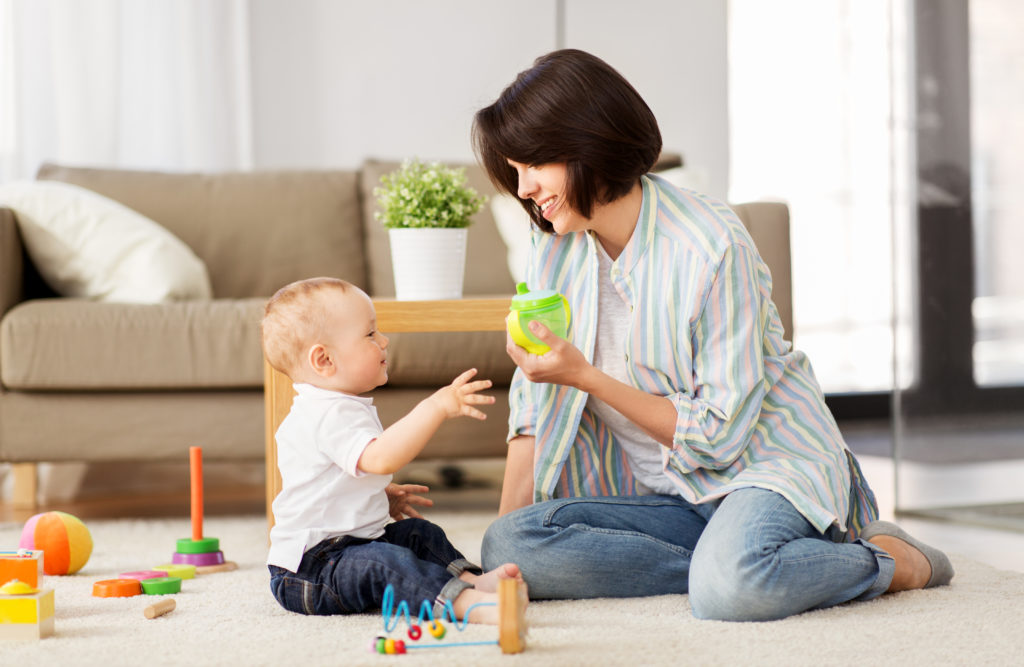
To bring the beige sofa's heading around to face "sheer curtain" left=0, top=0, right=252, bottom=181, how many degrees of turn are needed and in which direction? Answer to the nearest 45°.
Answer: approximately 180°

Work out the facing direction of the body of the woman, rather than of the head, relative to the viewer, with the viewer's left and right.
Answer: facing the viewer and to the left of the viewer

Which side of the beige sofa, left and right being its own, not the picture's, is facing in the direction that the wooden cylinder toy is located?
front

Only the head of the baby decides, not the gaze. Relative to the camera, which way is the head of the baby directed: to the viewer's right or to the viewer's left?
to the viewer's right

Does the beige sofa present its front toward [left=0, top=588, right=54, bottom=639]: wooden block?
yes

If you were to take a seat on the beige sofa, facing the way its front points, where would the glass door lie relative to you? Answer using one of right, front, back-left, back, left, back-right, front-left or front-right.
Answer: left

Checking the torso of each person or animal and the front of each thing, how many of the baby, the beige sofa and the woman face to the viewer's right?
1

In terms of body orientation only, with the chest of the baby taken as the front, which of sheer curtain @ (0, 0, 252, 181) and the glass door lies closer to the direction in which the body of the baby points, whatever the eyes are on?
the glass door

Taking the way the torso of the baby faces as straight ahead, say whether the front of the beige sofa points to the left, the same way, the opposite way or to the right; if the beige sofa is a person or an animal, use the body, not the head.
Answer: to the right

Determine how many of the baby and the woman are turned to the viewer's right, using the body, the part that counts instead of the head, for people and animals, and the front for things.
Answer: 1

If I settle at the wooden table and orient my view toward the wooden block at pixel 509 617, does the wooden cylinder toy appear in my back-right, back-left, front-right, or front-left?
front-right

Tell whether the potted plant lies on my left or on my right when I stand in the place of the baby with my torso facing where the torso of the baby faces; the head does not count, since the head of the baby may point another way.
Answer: on my left

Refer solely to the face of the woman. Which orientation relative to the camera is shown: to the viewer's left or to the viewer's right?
to the viewer's left

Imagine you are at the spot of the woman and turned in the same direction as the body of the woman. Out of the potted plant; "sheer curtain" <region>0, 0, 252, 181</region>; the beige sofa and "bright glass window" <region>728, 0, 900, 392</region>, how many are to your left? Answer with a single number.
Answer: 0

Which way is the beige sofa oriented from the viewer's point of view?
toward the camera

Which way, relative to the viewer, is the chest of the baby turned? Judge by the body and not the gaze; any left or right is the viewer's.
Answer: facing to the right of the viewer
